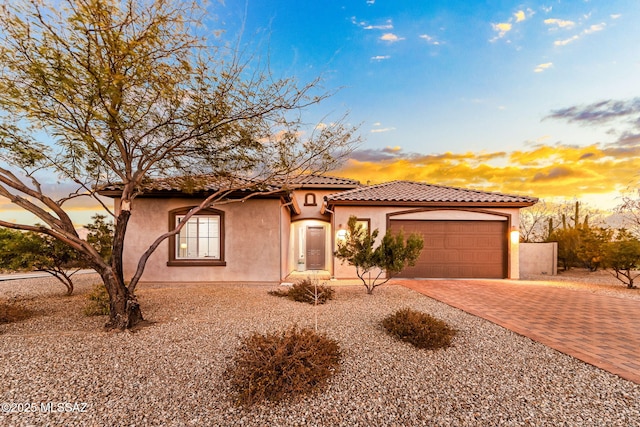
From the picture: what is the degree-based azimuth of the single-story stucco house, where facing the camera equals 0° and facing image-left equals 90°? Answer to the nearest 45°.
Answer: approximately 0°

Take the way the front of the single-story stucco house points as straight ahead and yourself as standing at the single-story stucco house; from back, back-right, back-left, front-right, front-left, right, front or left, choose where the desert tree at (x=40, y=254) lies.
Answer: front-right

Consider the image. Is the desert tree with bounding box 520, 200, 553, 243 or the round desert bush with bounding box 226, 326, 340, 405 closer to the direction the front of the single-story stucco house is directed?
the round desert bush

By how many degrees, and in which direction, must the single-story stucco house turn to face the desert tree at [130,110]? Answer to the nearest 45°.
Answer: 0° — it already faces it

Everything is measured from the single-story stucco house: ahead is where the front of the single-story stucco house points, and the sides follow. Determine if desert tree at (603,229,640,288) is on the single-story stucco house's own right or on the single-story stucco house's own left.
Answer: on the single-story stucco house's own left

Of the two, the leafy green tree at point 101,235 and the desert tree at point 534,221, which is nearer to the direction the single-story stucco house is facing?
the leafy green tree

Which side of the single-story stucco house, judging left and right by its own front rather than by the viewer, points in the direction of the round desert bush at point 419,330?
front

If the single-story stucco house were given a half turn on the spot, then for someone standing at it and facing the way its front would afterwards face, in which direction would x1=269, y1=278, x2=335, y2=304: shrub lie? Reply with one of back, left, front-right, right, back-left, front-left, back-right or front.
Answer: back

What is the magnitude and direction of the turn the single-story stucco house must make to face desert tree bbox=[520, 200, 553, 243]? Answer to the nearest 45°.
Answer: approximately 135° to its left

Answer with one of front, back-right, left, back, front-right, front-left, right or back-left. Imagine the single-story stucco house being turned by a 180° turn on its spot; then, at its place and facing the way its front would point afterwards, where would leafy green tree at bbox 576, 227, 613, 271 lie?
right

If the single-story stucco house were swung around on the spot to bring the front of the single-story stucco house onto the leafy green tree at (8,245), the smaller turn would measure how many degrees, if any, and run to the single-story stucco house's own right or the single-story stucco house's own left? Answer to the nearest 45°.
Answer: approximately 45° to the single-story stucco house's own right
